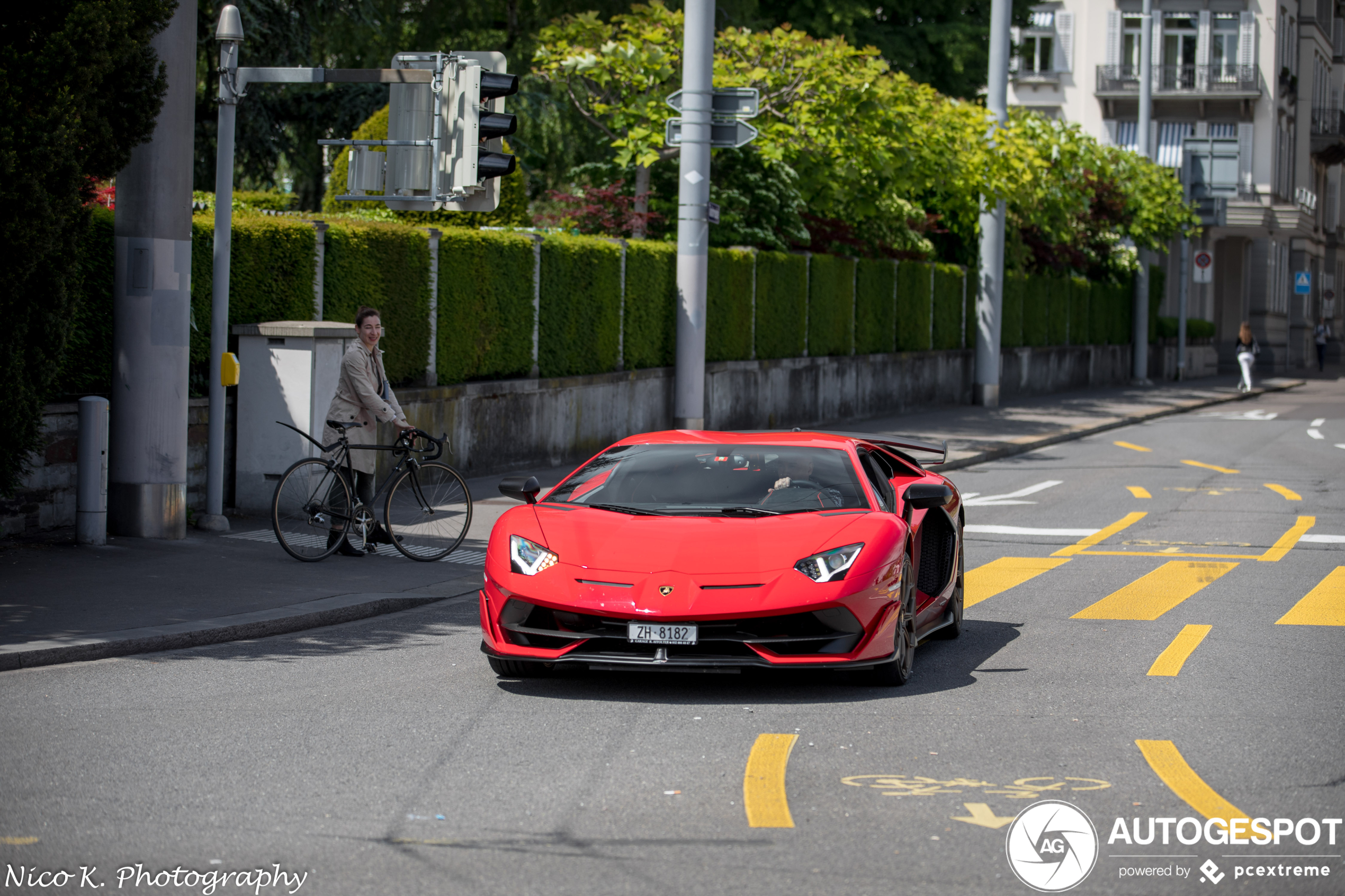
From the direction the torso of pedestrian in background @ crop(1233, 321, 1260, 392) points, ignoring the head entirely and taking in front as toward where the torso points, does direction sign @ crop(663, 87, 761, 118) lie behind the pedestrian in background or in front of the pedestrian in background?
behind

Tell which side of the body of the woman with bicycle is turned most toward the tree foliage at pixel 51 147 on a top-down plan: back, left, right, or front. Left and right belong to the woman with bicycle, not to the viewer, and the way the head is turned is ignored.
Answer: right

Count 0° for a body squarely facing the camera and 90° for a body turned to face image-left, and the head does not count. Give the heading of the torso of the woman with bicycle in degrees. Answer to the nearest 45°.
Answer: approximately 315°

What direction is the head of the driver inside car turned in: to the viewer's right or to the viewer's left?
to the viewer's left

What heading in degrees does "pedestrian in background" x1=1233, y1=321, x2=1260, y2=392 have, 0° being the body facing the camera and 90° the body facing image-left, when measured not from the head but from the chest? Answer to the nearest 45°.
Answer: approximately 180°

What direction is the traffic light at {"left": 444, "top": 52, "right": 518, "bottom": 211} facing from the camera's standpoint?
to the viewer's right

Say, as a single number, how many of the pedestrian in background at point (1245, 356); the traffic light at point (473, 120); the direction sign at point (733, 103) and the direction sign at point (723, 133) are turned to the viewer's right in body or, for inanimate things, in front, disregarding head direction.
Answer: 1

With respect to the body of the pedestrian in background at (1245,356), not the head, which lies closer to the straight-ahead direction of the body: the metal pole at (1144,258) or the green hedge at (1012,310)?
the metal pole

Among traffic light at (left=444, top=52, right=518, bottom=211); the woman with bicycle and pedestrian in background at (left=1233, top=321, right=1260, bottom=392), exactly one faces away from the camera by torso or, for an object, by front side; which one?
the pedestrian in background

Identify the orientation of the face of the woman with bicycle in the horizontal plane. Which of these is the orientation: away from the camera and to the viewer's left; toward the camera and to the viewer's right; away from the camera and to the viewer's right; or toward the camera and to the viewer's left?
toward the camera and to the viewer's right
